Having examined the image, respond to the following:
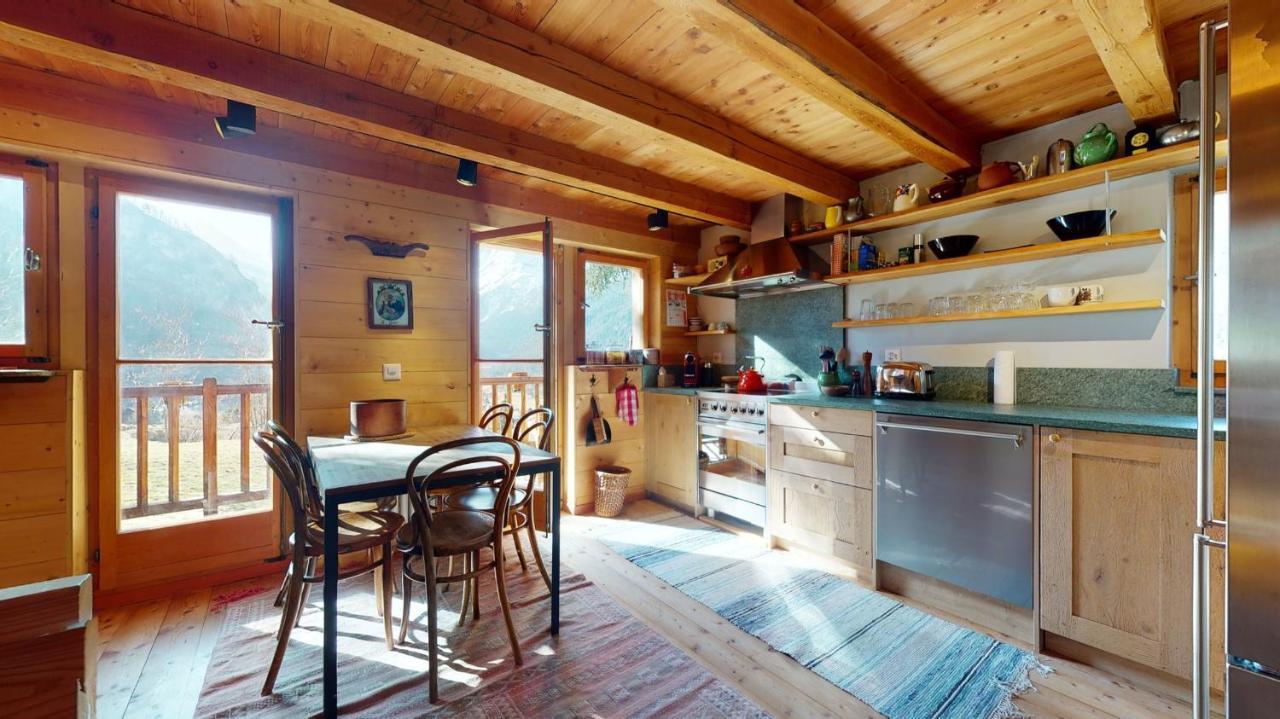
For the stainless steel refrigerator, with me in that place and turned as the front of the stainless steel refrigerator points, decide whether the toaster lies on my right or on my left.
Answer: on my right

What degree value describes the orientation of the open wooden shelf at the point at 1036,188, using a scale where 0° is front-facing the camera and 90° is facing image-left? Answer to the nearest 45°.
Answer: approximately 45°

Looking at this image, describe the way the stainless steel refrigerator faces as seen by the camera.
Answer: facing to the left of the viewer

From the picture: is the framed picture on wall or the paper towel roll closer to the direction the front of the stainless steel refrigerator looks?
the framed picture on wall

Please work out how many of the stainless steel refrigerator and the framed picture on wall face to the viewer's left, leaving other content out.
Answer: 1

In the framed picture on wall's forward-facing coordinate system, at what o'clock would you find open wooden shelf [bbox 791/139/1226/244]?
The open wooden shelf is roughly at 10 o'clock from the framed picture on wall.

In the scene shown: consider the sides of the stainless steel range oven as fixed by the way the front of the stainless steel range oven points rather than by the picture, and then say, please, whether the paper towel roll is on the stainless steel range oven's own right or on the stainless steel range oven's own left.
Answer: on the stainless steel range oven's own left

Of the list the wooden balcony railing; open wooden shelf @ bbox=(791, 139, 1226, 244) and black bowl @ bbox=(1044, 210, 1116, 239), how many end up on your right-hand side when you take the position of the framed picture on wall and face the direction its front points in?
1

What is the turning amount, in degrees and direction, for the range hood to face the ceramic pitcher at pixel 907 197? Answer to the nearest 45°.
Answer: approximately 90° to its left

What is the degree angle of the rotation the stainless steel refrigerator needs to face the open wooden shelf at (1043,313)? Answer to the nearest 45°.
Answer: approximately 90° to its right
